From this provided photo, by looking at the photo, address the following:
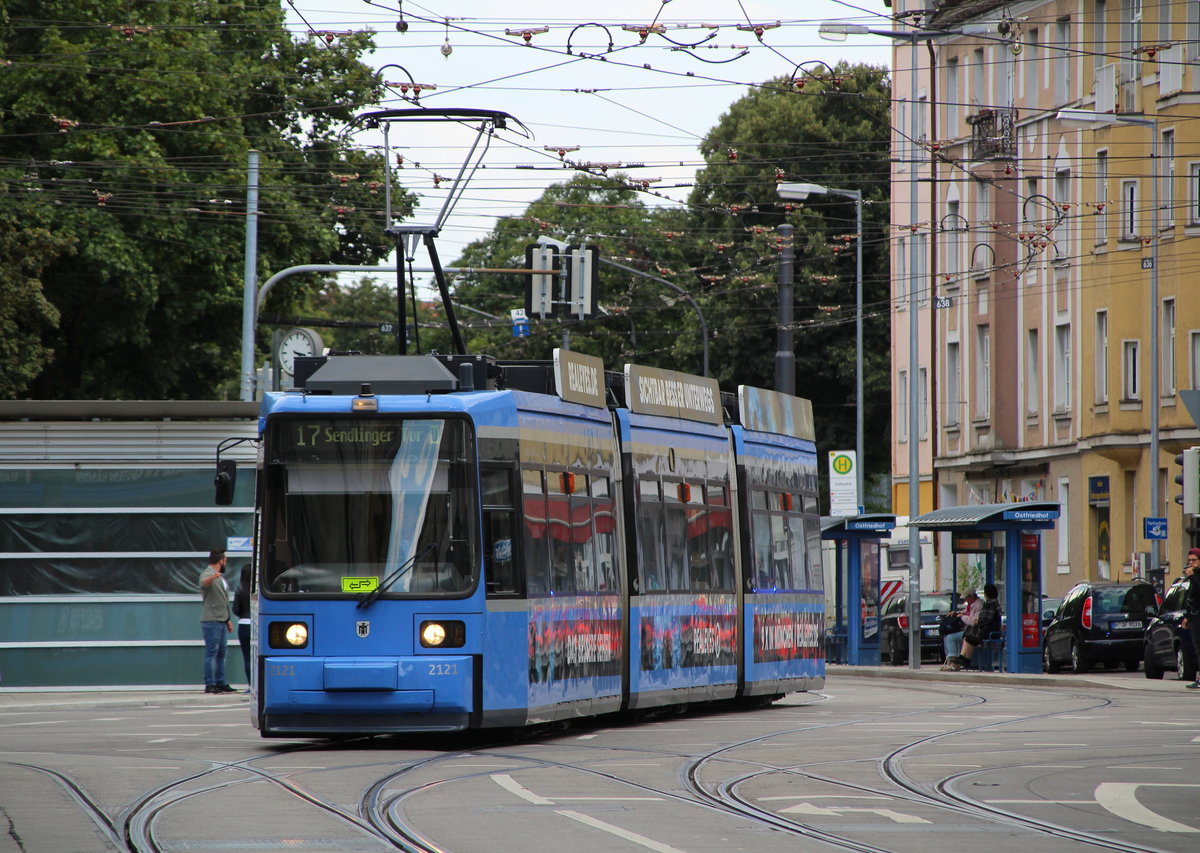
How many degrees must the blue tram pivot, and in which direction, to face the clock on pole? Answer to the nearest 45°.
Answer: approximately 180°

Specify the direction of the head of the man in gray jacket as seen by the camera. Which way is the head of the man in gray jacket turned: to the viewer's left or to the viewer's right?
to the viewer's right

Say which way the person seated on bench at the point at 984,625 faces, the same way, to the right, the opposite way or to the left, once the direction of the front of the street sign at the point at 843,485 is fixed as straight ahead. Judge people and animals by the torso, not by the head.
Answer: to the right

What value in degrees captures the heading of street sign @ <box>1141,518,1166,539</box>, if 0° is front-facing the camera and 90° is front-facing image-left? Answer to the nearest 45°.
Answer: approximately 0°

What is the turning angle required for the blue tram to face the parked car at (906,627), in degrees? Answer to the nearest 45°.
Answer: approximately 180°

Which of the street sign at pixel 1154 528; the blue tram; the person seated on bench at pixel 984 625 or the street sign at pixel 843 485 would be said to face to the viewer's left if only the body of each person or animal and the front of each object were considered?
the person seated on bench
